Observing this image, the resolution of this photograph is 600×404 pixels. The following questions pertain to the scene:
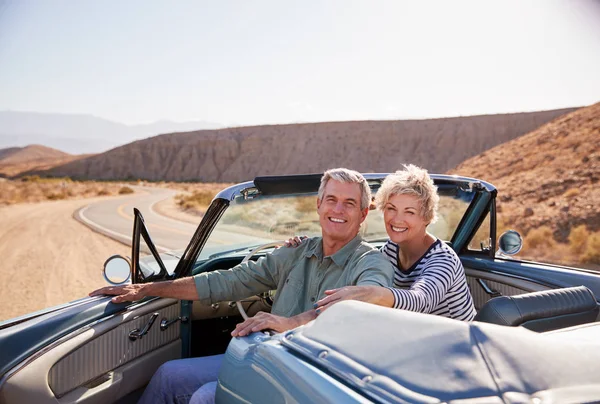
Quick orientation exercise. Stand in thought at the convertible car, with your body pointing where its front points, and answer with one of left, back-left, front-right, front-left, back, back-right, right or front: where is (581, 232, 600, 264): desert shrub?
right

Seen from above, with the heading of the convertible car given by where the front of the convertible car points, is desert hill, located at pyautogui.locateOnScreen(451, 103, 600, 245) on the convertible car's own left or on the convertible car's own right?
on the convertible car's own right

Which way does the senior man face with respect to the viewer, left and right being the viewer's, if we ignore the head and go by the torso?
facing the viewer and to the left of the viewer

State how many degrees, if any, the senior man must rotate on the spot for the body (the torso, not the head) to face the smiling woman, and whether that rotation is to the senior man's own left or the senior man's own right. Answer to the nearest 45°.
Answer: approximately 135° to the senior man's own left

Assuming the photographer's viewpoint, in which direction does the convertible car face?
facing away from the viewer and to the left of the viewer

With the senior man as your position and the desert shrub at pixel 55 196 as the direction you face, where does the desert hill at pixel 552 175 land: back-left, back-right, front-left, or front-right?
front-right

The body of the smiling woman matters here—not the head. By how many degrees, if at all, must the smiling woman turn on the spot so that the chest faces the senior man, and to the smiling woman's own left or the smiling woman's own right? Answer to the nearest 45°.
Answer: approximately 45° to the smiling woman's own right

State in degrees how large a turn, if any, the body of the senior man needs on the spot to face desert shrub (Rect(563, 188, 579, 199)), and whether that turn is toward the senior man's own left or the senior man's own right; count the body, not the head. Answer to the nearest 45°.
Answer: approximately 180°

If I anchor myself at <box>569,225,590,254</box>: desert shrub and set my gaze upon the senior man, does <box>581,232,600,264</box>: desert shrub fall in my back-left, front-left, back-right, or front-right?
front-left

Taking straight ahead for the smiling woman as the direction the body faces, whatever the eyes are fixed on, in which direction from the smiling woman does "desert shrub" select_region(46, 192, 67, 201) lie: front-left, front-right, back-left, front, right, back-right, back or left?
right

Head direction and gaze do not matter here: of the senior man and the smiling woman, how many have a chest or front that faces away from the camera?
0

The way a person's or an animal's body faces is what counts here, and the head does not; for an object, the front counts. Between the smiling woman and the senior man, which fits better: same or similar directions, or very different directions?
same or similar directions

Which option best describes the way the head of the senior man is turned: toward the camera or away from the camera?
toward the camera
